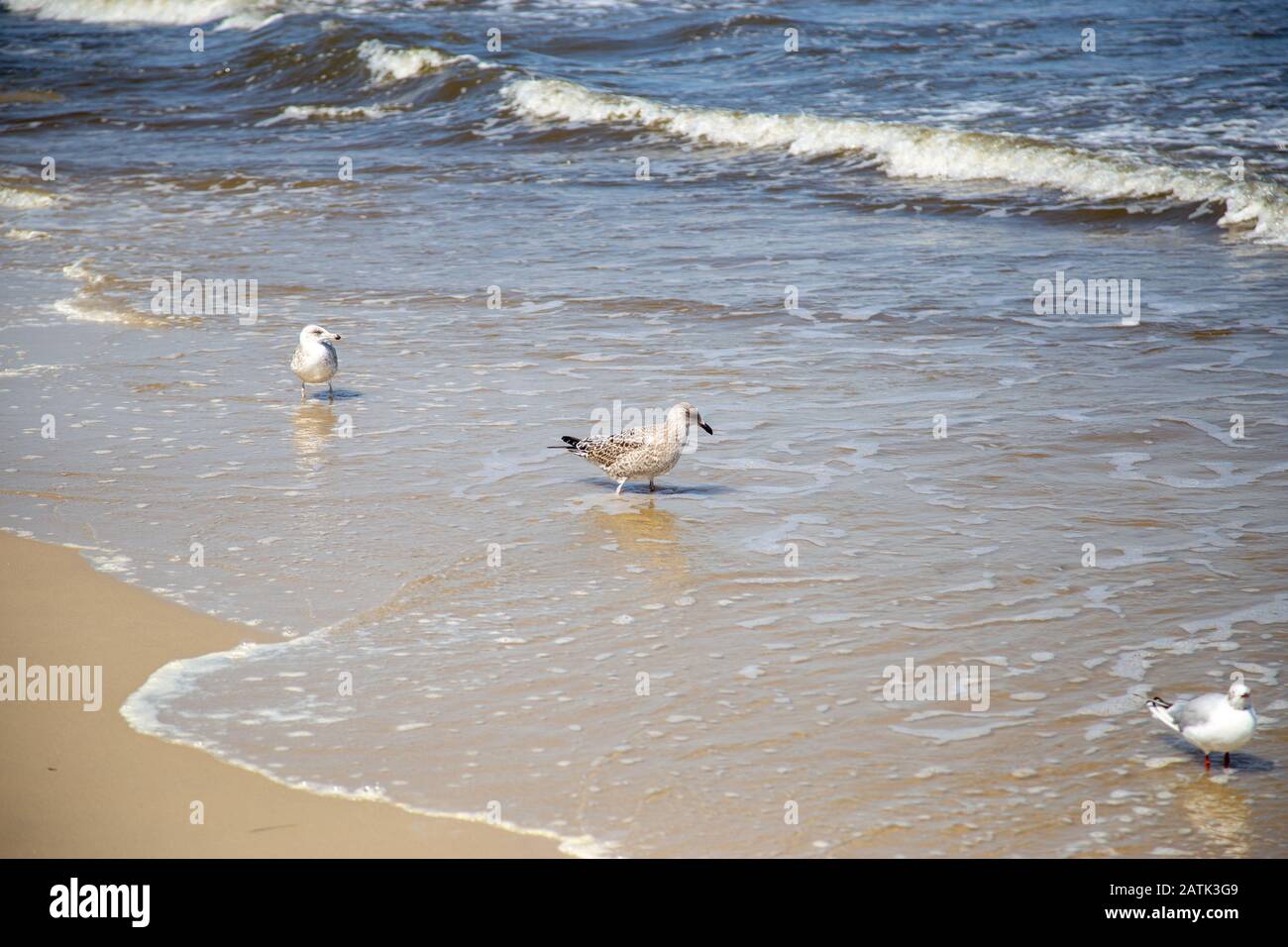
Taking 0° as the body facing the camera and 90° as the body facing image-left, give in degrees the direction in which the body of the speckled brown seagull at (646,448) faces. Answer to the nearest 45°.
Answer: approximately 270°

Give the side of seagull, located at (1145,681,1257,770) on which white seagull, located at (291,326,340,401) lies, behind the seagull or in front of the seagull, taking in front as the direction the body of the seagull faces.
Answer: behind

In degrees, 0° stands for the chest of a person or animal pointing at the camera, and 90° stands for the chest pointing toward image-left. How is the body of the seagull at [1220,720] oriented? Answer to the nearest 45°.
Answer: approximately 315°

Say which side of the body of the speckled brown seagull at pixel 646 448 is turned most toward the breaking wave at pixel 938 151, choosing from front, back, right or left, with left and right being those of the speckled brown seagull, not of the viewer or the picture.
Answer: left

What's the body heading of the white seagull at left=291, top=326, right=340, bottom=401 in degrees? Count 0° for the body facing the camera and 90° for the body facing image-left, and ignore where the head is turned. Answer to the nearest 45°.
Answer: approximately 0°

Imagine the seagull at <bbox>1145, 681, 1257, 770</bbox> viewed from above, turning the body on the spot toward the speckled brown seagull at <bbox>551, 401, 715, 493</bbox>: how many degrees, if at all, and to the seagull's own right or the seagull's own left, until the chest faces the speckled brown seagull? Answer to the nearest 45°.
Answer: approximately 180°

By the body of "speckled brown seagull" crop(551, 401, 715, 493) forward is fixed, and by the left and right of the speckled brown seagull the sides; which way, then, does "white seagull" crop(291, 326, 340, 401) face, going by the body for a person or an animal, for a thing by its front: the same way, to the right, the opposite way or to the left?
to the right

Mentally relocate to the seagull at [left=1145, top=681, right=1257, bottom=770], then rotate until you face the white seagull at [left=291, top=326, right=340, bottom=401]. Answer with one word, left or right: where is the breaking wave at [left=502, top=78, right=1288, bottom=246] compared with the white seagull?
right

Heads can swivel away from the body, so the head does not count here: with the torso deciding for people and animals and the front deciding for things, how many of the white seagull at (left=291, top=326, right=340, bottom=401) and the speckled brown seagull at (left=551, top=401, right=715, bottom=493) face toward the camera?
1

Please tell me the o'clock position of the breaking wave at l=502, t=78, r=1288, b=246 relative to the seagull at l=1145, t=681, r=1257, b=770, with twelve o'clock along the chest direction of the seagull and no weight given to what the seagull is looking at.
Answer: The breaking wave is roughly at 7 o'clock from the seagull.
